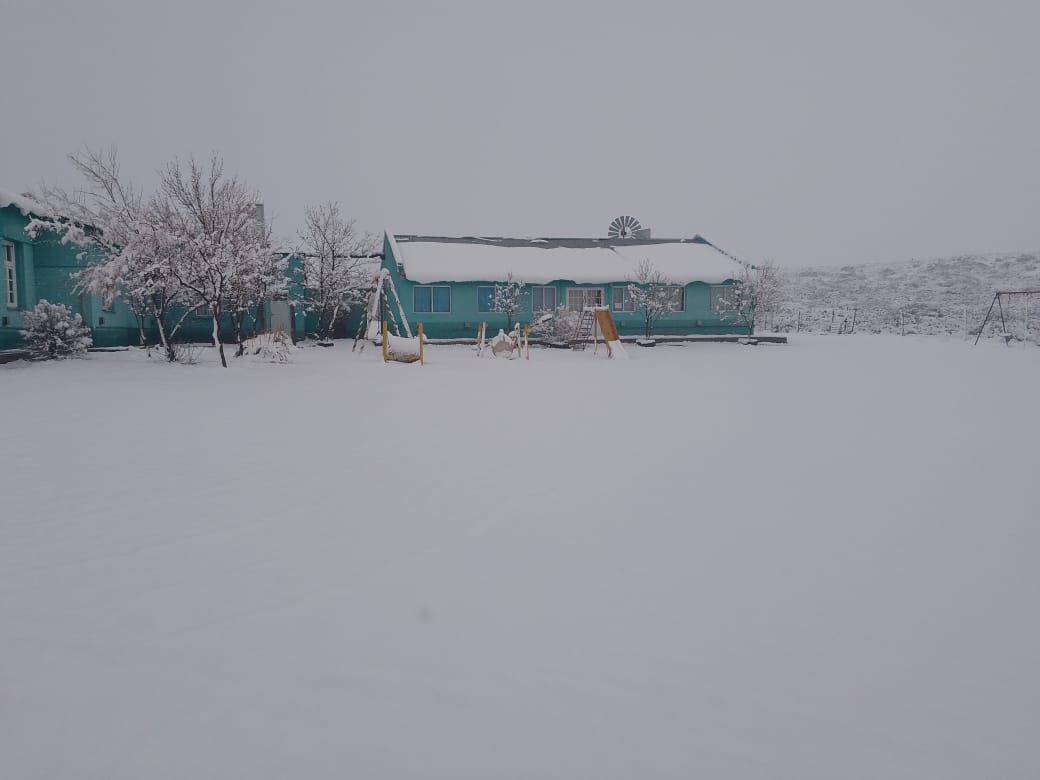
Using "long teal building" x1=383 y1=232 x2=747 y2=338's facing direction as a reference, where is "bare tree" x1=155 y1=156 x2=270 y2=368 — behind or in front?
in front

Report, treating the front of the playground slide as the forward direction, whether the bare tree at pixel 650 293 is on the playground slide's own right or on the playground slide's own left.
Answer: on the playground slide's own left

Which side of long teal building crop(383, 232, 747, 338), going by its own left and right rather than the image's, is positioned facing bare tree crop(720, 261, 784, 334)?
left

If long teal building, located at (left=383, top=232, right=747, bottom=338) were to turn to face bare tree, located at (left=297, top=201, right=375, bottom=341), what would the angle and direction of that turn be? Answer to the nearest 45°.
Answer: approximately 90° to its right

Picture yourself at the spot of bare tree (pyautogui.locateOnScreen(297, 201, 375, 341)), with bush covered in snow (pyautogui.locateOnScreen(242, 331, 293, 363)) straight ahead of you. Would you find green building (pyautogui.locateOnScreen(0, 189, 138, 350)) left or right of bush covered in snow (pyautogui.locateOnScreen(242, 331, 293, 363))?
right

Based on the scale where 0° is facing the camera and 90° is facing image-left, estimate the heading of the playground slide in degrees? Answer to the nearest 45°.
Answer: approximately 315°

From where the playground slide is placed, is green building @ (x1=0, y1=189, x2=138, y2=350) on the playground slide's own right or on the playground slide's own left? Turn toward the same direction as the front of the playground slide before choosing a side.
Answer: on the playground slide's own right

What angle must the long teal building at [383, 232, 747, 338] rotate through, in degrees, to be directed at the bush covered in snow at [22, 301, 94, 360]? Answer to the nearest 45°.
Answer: approximately 45° to its right

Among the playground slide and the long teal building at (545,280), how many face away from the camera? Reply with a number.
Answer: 0
